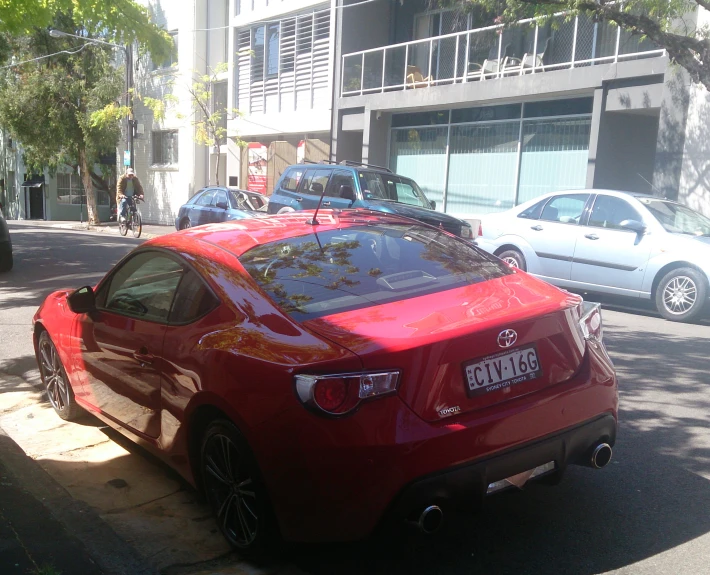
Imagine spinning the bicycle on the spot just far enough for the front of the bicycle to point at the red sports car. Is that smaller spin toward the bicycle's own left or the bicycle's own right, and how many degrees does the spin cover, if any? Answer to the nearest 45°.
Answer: approximately 45° to the bicycle's own right

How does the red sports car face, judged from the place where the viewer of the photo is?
facing away from the viewer and to the left of the viewer

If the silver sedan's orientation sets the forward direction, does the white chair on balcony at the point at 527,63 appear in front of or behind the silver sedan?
behind

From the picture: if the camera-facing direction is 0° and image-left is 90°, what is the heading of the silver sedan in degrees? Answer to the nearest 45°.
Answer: approximately 315°

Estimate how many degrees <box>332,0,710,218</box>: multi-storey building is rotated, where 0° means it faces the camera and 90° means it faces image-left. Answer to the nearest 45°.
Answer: approximately 45°

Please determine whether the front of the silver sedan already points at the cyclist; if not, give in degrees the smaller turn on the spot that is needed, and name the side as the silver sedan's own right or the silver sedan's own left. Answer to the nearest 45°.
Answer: approximately 180°
